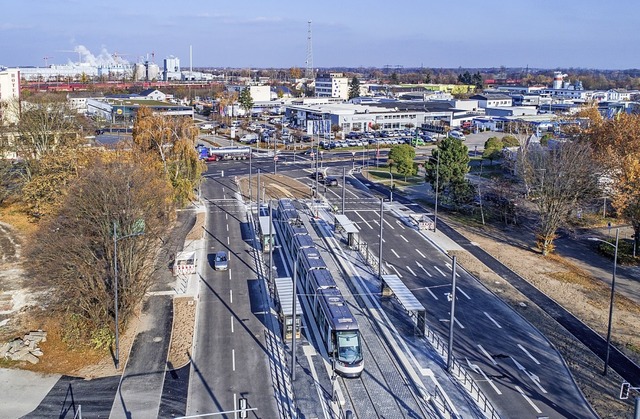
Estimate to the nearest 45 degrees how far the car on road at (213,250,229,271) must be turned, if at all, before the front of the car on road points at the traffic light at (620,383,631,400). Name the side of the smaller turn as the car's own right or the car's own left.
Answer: approximately 45° to the car's own left

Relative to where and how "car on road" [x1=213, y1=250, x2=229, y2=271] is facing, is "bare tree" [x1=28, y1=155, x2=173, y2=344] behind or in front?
in front

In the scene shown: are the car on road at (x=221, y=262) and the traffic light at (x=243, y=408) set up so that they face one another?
yes

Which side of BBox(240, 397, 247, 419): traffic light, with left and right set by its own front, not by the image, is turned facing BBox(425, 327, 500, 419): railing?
right

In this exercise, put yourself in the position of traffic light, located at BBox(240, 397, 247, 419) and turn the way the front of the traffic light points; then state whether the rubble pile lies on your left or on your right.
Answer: on your left

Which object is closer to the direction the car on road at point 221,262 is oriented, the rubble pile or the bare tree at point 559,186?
the rubble pile

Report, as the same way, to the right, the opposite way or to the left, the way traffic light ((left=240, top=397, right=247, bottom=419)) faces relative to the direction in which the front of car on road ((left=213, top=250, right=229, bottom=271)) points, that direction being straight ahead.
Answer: the opposite way

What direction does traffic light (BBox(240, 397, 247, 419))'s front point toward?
away from the camera

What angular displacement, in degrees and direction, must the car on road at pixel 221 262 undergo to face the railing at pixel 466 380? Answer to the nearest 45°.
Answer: approximately 45° to its left

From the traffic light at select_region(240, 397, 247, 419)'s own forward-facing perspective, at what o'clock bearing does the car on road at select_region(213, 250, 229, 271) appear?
The car on road is roughly at 12 o'clock from the traffic light.

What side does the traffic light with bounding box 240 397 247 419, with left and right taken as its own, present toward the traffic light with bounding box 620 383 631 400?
right

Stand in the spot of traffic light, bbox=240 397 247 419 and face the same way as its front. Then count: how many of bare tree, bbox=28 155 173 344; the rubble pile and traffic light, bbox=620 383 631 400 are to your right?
1

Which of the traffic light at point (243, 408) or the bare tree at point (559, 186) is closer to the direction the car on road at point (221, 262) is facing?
the traffic light

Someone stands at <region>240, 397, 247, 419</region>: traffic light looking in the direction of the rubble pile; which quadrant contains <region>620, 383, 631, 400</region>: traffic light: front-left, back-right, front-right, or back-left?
back-right

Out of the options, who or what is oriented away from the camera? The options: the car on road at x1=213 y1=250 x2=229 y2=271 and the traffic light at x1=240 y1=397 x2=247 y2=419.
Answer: the traffic light

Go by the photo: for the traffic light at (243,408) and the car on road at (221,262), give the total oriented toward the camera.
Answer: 1
